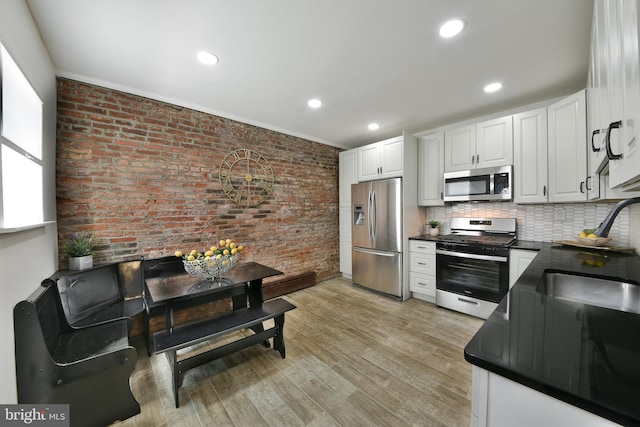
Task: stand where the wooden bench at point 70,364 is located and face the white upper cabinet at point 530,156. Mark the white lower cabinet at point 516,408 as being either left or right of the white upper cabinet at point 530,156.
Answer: right

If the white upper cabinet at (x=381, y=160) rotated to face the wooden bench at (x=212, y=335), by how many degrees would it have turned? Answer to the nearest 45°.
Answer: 0° — it already faces it

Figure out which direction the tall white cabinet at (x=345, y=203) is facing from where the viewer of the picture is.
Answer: facing the viewer and to the left of the viewer

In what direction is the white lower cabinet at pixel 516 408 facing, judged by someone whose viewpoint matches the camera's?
facing to the left of the viewer

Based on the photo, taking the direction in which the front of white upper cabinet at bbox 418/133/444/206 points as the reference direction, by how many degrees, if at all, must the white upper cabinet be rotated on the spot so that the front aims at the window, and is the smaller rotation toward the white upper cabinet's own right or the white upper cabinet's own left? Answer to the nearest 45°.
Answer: approximately 45° to the white upper cabinet's own right

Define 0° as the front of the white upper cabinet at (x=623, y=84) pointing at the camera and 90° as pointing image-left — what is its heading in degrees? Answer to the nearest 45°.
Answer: approximately 90°

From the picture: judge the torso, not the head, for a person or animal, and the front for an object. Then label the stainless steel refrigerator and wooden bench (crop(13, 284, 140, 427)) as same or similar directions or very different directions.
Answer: very different directions

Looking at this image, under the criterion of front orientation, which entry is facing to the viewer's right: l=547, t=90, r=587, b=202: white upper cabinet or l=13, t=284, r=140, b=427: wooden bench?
the wooden bench

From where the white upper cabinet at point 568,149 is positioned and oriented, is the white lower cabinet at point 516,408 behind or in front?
in front

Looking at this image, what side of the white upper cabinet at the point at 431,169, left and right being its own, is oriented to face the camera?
front

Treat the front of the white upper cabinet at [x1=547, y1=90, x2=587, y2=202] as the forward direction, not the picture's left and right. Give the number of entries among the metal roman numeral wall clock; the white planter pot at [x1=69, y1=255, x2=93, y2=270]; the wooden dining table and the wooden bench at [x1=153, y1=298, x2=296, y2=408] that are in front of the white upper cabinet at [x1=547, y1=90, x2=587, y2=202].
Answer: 4

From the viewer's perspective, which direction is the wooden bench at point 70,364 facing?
to the viewer's right

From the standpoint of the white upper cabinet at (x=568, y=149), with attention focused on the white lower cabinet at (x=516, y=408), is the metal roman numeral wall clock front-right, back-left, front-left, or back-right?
front-right

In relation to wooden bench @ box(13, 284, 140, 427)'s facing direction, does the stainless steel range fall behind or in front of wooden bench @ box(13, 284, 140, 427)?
in front

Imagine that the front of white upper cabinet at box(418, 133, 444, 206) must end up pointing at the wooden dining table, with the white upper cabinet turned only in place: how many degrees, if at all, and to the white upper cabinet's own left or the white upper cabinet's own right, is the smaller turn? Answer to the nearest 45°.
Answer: approximately 45° to the white upper cabinet's own right
